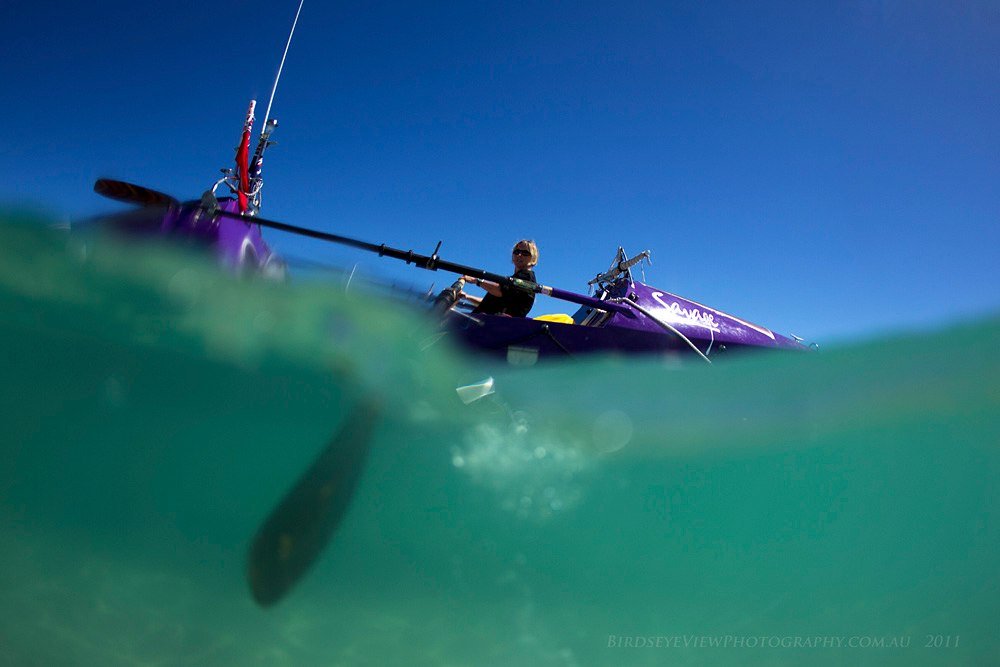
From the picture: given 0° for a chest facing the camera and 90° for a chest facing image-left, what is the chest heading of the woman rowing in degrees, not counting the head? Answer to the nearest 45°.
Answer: approximately 90°
